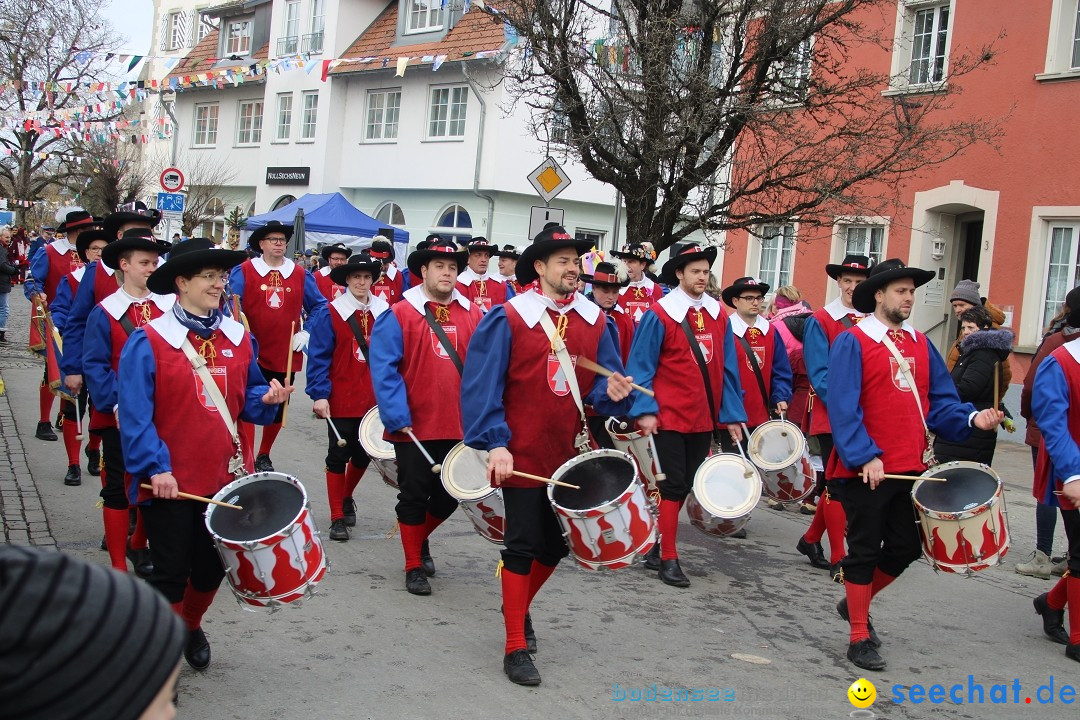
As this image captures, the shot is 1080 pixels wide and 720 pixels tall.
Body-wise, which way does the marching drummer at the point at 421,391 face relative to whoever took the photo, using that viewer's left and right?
facing the viewer and to the right of the viewer

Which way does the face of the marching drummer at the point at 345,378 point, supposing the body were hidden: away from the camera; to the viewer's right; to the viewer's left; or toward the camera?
toward the camera

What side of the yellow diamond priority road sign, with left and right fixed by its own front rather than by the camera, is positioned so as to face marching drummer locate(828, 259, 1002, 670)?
front

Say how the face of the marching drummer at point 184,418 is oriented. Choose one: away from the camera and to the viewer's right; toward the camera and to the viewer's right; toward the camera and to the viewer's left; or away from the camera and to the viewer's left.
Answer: toward the camera and to the viewer's right

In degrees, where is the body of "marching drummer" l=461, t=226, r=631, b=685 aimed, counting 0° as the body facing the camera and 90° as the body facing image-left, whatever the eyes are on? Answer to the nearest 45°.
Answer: approximately 315°

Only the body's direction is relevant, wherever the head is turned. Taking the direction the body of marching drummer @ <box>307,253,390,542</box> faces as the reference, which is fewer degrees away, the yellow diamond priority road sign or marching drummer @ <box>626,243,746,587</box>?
the marching drummer

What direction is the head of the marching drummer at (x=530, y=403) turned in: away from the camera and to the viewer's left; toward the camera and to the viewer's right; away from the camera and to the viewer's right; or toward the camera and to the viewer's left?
toward the camera and to the viewer's right

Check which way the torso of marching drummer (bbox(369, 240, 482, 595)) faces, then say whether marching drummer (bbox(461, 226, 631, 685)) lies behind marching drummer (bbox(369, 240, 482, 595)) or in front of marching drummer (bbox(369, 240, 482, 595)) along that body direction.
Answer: in front

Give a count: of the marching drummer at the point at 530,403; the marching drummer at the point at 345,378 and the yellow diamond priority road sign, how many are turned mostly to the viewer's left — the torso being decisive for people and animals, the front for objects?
0

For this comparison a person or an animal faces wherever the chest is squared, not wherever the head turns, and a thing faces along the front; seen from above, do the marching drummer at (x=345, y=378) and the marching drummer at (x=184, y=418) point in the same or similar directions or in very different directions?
same or similar directions

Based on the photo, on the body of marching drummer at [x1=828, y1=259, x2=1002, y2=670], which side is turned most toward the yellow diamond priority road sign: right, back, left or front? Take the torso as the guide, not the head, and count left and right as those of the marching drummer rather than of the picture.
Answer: back

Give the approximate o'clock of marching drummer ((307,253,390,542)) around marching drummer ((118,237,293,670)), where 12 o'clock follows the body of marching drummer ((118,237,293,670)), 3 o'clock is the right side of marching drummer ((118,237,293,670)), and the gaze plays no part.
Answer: marching drummer ((307,253,390,542)) is roughly at 8 o'clock from marching drummer ((118,237,293,670)).

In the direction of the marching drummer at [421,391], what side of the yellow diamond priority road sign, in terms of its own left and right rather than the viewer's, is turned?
front

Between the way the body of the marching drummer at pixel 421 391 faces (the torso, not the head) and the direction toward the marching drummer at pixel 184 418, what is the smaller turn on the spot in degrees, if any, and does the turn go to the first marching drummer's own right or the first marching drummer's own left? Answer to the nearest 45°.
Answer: approximately 90° to the first marching drummer's own right

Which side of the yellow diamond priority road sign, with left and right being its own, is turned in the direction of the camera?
front

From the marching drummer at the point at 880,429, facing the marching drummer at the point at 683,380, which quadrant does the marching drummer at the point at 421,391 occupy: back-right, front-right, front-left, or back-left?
front-left
